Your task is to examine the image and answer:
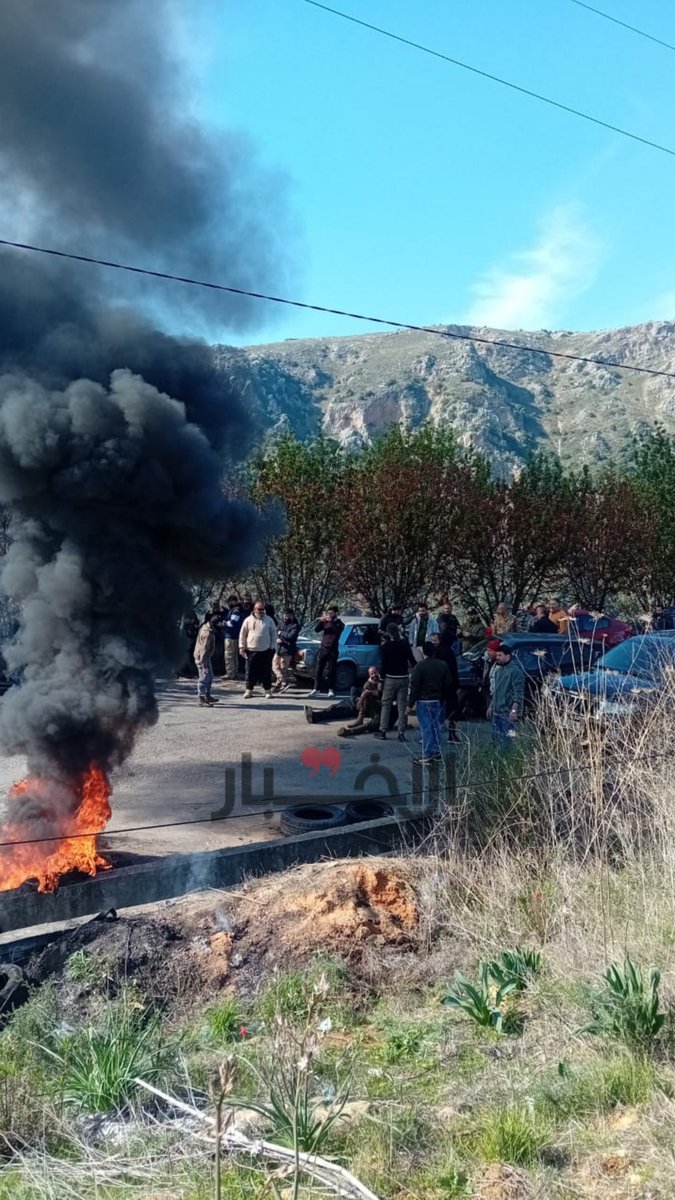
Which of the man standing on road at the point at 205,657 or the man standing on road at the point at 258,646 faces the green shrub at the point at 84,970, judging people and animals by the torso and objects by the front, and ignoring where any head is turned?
the man standing on road at the point at 258,646

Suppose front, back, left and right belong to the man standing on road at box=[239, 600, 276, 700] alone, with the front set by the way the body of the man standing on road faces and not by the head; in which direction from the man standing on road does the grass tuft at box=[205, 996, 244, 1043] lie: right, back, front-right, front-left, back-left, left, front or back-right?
front

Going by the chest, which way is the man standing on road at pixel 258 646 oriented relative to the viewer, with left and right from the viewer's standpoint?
facing the viewer

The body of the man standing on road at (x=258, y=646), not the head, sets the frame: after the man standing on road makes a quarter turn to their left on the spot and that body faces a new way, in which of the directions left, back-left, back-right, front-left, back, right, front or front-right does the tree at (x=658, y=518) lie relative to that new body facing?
front-left

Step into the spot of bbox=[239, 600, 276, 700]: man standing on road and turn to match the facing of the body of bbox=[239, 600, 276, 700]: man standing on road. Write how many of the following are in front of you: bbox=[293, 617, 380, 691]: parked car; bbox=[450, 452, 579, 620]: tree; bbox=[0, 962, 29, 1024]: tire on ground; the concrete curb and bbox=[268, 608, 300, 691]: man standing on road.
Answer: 2

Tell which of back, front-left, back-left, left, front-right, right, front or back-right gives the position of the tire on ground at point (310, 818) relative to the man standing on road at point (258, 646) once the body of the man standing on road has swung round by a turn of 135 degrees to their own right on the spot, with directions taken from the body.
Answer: back-left
